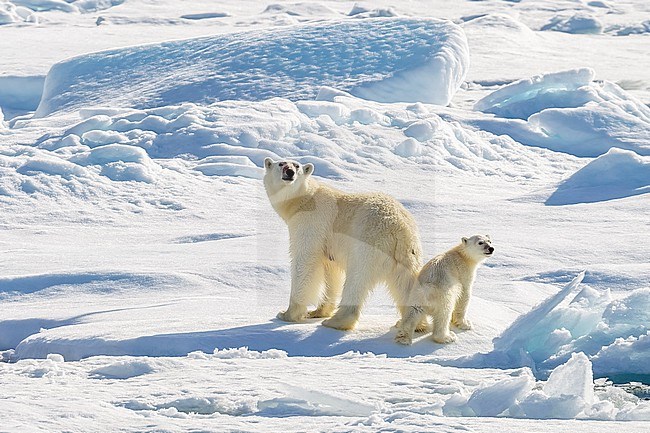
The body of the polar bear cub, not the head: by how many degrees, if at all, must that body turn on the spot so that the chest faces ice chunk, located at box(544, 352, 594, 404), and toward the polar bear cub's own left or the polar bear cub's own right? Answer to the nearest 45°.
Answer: approximately 90° to the polar bear cub's own right

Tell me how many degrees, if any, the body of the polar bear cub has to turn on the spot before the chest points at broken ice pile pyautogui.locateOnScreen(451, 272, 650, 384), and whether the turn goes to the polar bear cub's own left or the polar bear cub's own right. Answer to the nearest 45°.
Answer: approximately 45° to the polar bear cub's own right

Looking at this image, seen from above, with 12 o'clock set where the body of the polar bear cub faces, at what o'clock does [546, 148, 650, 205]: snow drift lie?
The snow drift is roughly at 11 o'clock from the polar bear cub.

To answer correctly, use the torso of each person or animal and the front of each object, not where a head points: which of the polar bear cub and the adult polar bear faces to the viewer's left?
the adult polar bear

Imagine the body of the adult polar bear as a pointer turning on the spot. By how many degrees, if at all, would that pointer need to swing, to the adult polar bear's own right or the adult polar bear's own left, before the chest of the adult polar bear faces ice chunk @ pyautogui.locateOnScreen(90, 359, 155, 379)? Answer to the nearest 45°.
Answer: approximately 45° to the adult polar bear's own left

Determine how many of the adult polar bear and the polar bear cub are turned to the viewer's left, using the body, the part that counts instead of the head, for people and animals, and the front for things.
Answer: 1

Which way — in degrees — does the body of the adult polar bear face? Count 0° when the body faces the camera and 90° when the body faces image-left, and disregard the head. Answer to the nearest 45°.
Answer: approximately 90°

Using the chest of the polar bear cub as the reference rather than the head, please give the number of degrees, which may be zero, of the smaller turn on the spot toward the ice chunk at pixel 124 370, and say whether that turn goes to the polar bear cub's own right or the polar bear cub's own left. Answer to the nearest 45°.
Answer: approximately 180°

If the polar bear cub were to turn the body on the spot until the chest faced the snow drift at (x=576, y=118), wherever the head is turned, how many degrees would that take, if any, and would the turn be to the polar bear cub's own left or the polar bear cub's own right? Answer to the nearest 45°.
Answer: approximately 45° to the polar bear cub's own left

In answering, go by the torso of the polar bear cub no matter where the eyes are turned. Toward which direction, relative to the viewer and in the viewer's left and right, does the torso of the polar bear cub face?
facing away from the viewer and to the right of the viewer
